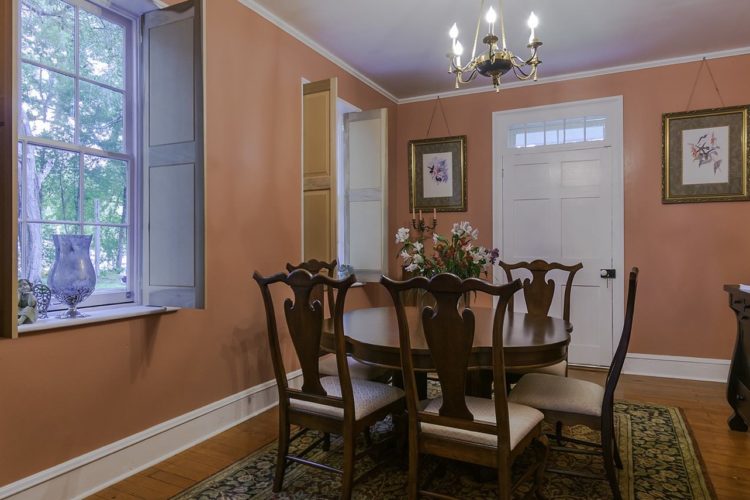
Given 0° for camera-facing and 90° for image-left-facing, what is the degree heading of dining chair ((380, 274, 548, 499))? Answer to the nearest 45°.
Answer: approximately 225°

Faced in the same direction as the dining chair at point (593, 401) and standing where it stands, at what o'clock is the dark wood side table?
The dark wood side table is roughly at 4 o'clock from the dining chair.

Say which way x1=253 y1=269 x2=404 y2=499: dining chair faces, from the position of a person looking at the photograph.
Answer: facing away from the viewer and to the right of the viewer

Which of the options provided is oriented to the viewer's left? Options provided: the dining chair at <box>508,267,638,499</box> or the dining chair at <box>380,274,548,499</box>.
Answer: the dining chair at <box>508,267,638,499</box>

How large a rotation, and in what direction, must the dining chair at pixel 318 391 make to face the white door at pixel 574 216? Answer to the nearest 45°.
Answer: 0° — it already faces it

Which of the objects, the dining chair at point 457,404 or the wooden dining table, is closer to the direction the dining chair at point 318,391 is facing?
the wooden dining table

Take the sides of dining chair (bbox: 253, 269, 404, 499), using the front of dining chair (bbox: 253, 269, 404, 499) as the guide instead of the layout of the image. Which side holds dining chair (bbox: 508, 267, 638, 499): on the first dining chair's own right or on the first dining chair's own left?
on the first dining chair's own right

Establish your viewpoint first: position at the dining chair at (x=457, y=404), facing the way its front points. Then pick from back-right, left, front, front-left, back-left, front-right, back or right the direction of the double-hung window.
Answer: back-left

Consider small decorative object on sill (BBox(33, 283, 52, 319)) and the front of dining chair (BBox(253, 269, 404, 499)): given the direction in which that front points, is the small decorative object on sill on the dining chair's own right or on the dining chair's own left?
on the dining chair's own left

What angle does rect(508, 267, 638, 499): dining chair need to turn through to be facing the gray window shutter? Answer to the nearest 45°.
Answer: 0° — it already faces it

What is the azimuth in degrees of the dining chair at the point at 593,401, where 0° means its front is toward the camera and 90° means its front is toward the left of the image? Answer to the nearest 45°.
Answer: approximately 90°
